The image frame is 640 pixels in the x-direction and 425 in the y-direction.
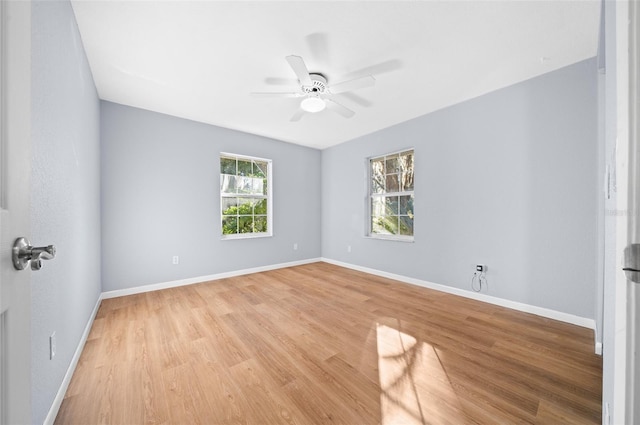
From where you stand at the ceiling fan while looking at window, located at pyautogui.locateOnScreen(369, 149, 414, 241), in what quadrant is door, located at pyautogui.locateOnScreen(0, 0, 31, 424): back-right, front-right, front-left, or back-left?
back-right

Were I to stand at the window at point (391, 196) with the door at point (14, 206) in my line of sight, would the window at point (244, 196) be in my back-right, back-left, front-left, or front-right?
front-right

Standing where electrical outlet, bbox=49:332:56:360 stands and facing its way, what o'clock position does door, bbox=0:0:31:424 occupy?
The door is roughly at 3 o'clock from the electrical outlet.

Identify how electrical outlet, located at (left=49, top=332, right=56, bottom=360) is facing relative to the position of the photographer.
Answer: facing to the right of the viewer

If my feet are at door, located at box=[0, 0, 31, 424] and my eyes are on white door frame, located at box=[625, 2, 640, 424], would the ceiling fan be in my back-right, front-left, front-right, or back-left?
front-left

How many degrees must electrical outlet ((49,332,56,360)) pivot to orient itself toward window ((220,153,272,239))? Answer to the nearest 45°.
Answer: approximately 45° to its left

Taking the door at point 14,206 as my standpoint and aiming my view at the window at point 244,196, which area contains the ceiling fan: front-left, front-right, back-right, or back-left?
front-right

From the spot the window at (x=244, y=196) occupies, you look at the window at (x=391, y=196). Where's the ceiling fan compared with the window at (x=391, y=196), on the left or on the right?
right

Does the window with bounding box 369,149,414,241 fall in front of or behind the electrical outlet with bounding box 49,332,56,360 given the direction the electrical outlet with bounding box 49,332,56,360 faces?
in front
